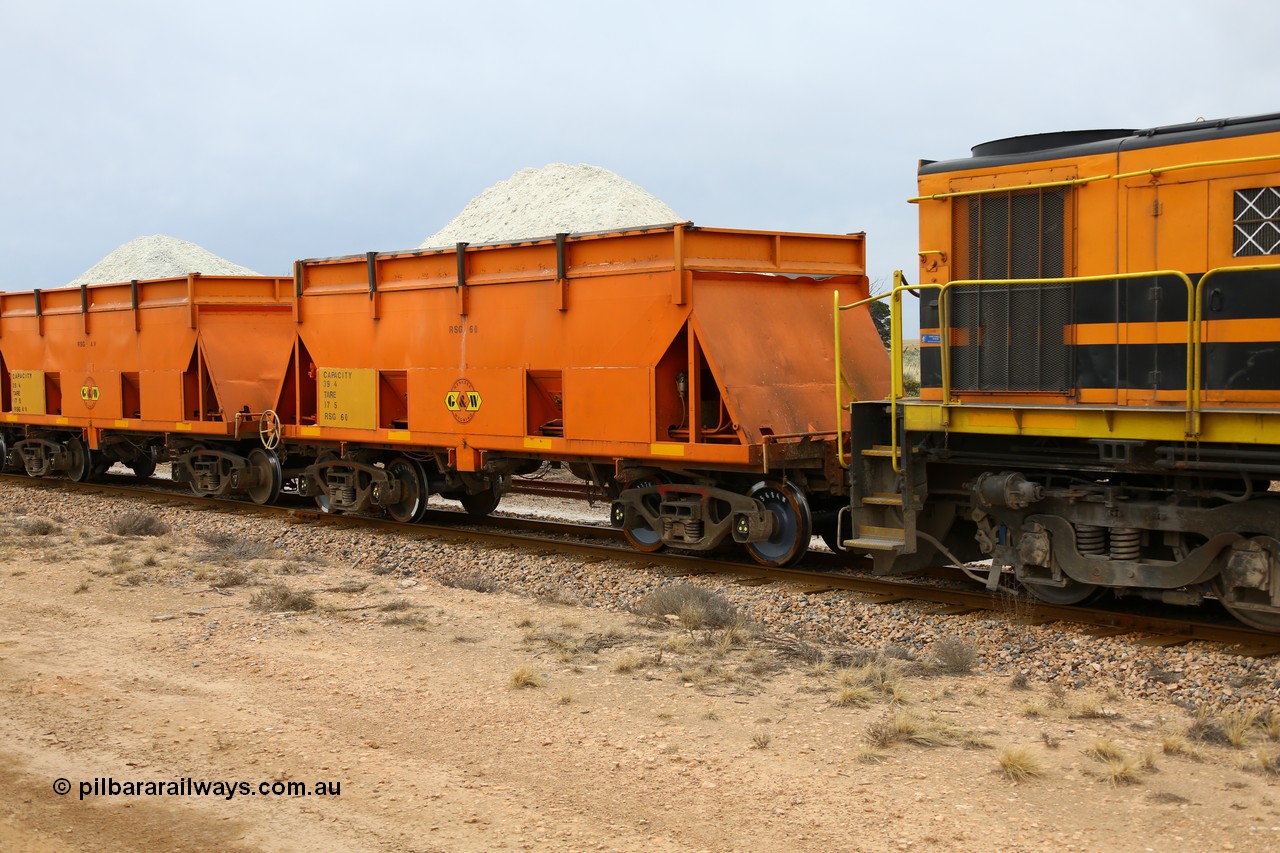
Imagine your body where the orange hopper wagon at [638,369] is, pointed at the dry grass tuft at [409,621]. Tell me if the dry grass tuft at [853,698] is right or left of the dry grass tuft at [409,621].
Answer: left

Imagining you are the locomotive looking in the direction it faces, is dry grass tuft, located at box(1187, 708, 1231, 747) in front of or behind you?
in front

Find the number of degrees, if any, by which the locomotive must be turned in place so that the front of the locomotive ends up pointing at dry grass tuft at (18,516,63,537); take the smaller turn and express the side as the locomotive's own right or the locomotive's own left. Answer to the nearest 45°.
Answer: approximately 135° to the locomotive's own right

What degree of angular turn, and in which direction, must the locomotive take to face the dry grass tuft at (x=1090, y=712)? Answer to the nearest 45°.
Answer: approximately 45° to its right

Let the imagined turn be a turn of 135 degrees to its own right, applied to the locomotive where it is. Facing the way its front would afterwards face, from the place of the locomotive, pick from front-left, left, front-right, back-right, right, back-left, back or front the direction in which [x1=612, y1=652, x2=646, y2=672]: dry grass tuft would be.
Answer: front-left

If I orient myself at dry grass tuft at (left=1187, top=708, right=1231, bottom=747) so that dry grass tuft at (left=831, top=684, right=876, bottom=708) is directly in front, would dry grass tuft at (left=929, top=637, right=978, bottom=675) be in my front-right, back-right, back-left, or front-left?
front-right

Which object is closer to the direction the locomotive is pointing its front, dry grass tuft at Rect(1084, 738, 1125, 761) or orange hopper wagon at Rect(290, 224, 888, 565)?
the dry grass tuft

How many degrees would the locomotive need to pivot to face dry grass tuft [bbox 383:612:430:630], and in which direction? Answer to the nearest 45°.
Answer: approximately 135° to its right

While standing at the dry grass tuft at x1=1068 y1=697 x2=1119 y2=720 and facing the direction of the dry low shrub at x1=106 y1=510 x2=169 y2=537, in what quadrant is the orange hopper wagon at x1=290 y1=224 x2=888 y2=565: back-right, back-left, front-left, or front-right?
front-right

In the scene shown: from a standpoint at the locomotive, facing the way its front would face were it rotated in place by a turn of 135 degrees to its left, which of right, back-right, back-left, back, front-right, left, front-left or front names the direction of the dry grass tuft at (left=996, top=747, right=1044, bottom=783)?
back

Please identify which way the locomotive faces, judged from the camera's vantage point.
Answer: facing the viewer and to the right of the viewer

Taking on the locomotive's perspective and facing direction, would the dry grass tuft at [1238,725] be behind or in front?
in front

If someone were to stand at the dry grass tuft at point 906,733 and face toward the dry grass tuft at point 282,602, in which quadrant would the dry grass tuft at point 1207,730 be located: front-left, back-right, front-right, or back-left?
back-right

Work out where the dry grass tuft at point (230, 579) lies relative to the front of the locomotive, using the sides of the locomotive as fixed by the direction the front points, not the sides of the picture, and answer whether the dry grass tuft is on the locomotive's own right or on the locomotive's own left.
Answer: on the locomotive's own right

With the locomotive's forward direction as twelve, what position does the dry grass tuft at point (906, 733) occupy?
The dry grass tuft is roughly at 2 o'clock from the locomotive.

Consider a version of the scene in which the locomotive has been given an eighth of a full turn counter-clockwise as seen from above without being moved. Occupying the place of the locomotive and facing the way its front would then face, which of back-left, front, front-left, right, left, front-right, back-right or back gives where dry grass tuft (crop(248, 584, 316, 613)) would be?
back

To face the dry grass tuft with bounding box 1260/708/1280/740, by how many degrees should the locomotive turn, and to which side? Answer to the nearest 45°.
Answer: approximately 45° to its right

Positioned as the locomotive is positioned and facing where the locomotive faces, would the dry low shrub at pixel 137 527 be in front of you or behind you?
behind
